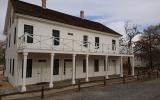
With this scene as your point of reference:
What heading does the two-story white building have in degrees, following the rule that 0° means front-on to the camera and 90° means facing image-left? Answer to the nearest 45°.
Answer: approximately 315°

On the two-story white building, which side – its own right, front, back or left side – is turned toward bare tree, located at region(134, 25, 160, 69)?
left
